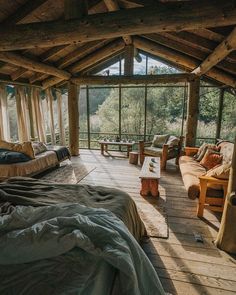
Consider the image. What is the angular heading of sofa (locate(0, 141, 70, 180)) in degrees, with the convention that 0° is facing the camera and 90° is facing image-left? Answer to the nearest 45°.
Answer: approximately 315°

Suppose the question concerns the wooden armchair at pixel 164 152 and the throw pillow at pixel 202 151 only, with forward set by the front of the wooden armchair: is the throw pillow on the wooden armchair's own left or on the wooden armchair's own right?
on the wooden armchair's own left

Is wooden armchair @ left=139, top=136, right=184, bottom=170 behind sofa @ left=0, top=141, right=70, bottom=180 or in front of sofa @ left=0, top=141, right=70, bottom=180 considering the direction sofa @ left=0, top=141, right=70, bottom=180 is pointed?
in front

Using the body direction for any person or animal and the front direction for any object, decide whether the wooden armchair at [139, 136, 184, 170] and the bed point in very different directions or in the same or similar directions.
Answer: very different directions

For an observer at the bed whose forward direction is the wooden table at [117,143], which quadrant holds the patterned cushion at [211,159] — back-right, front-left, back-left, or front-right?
front-right

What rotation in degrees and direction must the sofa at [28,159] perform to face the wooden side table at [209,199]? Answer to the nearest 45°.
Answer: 0° — it already faces it

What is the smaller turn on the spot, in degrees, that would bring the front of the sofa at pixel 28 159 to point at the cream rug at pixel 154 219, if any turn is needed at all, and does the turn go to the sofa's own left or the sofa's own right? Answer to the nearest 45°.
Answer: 0° — it already faces it

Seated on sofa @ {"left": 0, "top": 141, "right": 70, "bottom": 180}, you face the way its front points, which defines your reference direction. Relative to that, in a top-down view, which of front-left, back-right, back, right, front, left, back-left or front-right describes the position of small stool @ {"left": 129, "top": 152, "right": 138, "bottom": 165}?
front-left

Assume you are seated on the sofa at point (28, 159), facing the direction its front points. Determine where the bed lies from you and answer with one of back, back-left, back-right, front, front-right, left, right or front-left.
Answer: front-right
